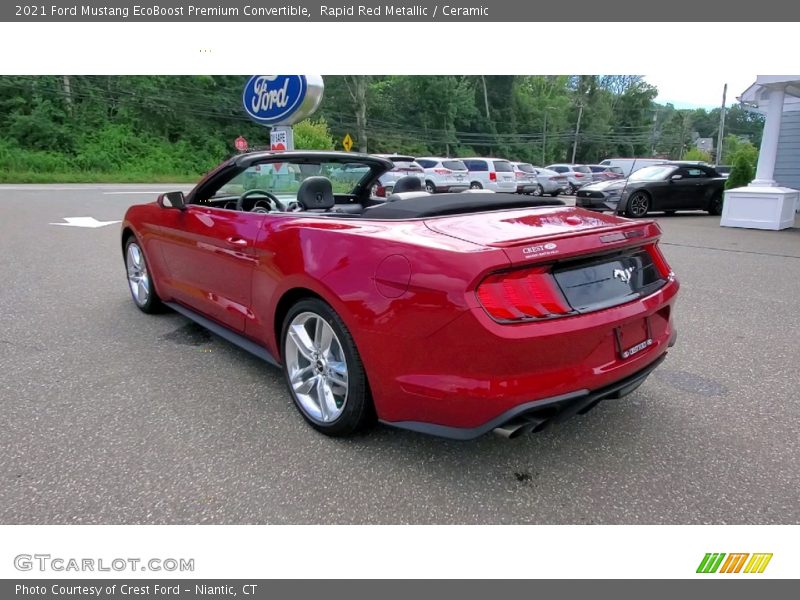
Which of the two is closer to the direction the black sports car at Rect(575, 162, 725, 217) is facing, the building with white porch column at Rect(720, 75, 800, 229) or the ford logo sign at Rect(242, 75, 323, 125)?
the ford logo sign

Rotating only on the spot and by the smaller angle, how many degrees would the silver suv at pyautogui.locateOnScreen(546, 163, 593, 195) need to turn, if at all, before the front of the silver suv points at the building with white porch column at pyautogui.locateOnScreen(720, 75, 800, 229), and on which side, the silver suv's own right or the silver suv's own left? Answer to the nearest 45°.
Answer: approximately 135° to the silver suv's own left

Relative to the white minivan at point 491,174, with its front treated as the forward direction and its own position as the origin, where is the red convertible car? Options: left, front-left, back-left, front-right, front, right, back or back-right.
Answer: back-left

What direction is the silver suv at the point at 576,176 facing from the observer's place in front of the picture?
facing away from the viewer and to the left of the viewer

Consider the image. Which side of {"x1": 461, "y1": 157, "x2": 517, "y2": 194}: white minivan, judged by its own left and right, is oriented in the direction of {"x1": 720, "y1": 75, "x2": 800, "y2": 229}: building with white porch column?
back

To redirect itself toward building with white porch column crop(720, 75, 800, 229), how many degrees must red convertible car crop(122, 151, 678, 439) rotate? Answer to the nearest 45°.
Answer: approximately 90° to its right

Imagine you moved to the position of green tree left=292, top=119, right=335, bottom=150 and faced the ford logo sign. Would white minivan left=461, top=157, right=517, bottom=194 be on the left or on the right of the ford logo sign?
left

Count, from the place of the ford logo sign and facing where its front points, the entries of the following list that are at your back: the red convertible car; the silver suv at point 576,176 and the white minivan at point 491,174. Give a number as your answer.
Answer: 2

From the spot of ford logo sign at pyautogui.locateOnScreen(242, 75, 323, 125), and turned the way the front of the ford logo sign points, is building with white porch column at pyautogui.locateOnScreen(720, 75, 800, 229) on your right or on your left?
on your left

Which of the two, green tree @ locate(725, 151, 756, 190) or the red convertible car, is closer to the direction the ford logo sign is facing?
the red convertible car

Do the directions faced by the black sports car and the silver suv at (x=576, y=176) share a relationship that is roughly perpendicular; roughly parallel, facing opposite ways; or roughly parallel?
roughly perpendicular

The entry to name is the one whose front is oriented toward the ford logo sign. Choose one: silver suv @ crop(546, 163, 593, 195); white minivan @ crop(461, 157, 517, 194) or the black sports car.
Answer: the black sports car

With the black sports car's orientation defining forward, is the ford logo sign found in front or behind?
in front

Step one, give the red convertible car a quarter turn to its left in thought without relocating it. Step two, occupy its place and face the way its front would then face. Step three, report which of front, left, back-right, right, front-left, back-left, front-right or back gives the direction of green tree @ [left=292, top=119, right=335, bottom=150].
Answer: back-right
